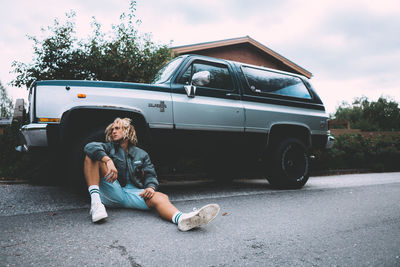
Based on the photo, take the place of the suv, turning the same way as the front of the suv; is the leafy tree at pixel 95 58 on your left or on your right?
on your right

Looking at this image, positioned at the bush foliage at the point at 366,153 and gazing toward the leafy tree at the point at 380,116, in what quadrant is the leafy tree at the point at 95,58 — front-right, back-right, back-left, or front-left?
back-left

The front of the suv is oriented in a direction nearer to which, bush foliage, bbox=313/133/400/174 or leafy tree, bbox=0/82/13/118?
the leafy tree

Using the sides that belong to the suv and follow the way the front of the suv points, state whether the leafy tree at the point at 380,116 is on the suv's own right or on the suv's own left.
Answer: on the suv's own right

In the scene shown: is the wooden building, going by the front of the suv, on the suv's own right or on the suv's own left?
on the suv's own right

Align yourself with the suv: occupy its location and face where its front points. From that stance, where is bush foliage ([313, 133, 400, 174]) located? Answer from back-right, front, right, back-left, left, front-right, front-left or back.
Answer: back-right

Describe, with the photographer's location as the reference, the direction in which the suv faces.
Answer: facing to the left of the viewer

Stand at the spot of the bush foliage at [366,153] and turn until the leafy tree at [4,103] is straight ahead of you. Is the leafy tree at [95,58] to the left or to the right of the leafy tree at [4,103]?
left
